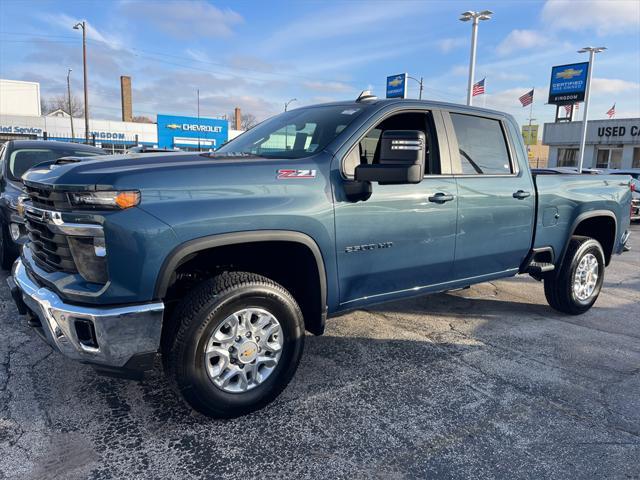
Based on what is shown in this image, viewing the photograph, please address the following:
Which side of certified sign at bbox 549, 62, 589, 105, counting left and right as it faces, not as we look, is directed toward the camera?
front

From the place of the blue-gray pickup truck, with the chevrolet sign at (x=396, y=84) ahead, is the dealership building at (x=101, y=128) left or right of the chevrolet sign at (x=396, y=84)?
left

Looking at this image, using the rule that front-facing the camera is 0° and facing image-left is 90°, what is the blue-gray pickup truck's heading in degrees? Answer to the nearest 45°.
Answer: approximately 45°

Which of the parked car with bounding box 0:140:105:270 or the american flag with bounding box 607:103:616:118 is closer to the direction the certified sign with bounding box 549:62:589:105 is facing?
the parked car

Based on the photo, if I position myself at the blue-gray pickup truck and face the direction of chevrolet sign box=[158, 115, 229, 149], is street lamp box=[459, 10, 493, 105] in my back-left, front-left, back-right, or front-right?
front-right

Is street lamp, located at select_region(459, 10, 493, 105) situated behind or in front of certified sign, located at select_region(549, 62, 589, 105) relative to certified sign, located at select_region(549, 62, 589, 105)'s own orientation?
in front

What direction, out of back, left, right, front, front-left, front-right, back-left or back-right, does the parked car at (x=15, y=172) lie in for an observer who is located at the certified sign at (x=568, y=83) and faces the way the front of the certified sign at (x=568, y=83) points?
front

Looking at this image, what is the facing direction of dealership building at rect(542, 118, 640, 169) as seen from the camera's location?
facing the viewer

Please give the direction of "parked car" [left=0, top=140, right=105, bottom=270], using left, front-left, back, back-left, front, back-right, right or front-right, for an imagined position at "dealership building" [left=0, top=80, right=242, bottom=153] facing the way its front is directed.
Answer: front

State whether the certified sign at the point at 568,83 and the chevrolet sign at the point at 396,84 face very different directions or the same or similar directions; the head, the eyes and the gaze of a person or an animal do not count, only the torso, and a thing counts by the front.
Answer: same or similar directions

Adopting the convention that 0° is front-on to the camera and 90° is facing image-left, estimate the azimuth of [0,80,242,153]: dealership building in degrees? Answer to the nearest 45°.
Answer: approximately 0°

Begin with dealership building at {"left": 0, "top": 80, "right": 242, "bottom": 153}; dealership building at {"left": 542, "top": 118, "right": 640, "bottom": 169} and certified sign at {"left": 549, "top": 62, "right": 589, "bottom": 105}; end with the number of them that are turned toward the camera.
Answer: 3
